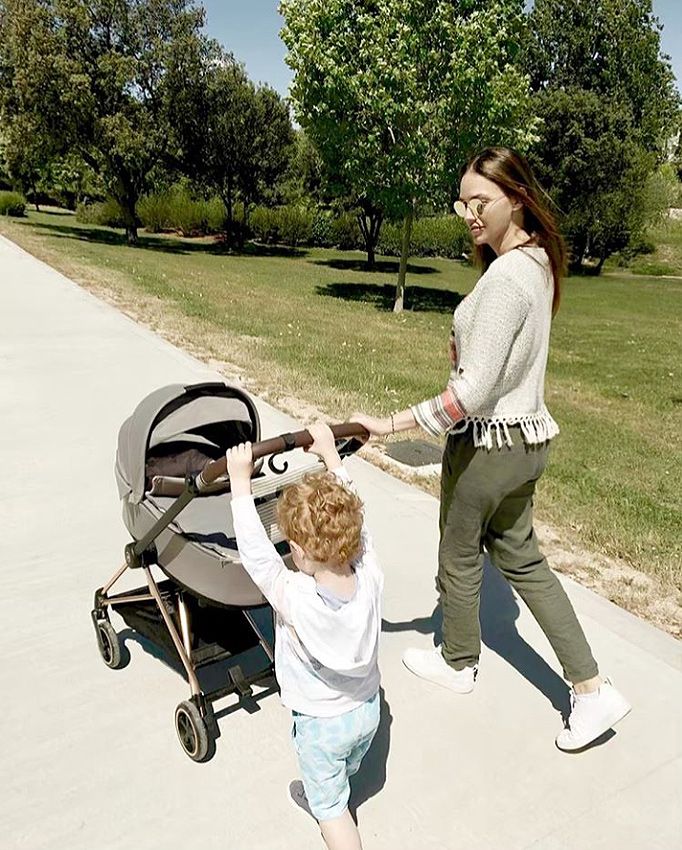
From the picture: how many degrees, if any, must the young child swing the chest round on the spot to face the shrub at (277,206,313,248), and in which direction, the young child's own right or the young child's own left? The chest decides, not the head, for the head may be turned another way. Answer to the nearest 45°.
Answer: approximately 45° to the young child's own right

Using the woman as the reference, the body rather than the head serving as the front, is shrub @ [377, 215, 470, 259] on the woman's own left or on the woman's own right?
on the woman's own right

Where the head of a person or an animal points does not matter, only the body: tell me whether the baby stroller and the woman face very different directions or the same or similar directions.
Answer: same or similar directions

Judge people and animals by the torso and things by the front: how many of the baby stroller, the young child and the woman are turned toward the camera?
0

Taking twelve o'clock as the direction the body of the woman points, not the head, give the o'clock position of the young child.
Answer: The young child is roughly at 10 o'clock from the woman.

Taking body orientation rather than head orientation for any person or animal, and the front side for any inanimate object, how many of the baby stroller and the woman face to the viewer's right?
0

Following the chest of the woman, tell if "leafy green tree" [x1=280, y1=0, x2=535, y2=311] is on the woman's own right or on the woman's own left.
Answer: on the woman's own right

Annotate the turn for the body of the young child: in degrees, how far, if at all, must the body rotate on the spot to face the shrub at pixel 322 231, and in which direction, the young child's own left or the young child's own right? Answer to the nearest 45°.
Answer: approximately 45° to the young child's own right

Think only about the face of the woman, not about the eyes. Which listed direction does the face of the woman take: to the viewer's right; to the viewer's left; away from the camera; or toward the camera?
to the viewer's left

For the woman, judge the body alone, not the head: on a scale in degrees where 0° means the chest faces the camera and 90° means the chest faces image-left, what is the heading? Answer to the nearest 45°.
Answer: approximately 90°

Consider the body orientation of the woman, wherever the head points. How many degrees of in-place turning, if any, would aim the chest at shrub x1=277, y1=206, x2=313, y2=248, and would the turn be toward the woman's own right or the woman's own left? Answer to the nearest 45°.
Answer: approximately 90° to the woman's own right

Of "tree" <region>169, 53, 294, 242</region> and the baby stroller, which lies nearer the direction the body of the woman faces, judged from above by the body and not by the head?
the baby stroller

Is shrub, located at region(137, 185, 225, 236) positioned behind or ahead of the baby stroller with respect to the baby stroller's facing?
ahead

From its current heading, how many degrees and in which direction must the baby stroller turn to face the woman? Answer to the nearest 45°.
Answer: approximately 135° to its right

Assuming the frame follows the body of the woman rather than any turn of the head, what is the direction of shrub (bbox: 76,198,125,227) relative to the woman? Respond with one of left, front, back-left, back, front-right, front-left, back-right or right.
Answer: front-right

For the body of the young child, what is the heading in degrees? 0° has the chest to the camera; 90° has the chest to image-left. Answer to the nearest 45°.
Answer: approximately 135°

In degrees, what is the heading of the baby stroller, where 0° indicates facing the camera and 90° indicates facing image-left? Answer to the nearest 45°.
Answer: approximately 135°

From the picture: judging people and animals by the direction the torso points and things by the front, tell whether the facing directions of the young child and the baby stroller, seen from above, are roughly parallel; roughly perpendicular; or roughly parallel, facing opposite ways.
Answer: roughly parallel

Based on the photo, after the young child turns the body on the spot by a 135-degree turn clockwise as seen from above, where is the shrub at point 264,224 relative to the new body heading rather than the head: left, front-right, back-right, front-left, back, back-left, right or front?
left
